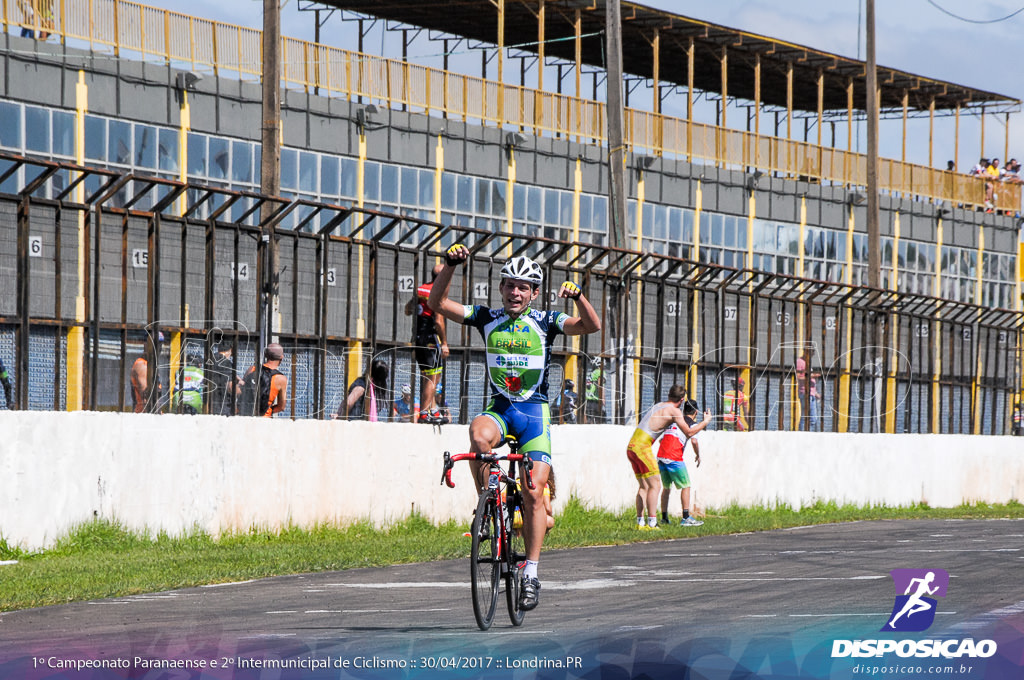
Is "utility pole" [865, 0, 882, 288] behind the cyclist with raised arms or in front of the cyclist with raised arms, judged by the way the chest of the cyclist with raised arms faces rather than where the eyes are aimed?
behind

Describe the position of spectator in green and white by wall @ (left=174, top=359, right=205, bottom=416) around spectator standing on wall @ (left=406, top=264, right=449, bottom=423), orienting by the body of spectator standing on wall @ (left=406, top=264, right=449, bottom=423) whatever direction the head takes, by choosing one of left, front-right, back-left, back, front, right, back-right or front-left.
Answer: right

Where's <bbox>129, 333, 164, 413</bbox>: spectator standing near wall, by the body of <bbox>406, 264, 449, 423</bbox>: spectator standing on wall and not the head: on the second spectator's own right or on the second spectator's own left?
on the second spectator's own right

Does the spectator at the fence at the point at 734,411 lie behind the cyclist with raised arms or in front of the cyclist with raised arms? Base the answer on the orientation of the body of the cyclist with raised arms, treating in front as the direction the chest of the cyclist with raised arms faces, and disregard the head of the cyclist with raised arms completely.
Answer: behind

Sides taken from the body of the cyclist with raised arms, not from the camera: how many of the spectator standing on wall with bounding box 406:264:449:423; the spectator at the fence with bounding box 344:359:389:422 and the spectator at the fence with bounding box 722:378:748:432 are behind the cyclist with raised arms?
3

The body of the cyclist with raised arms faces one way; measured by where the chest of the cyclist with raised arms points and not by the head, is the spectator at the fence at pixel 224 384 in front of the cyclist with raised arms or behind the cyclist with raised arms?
behind

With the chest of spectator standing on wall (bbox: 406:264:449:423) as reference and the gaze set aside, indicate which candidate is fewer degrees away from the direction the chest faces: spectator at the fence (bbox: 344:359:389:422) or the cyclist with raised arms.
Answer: the cyclist with raised arms

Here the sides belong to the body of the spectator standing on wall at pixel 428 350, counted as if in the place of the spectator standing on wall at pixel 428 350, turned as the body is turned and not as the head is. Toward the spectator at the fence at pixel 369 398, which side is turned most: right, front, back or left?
right

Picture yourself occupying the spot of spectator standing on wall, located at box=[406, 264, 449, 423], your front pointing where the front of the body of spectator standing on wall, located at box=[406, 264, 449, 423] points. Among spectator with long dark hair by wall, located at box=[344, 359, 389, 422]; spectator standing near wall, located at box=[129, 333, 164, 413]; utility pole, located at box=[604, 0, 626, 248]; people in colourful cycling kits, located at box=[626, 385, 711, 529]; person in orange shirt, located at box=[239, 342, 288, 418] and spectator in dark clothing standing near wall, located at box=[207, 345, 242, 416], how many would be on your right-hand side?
4

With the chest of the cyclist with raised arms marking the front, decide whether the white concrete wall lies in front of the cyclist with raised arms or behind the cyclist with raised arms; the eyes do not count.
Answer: behind

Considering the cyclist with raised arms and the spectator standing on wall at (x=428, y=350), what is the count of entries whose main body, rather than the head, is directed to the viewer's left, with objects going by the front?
0

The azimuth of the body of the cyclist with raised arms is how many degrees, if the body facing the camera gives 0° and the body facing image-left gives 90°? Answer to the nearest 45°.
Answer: approximately 0°

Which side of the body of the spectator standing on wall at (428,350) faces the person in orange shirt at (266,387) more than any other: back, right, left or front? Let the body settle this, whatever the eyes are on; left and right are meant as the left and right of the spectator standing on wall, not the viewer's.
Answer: left
